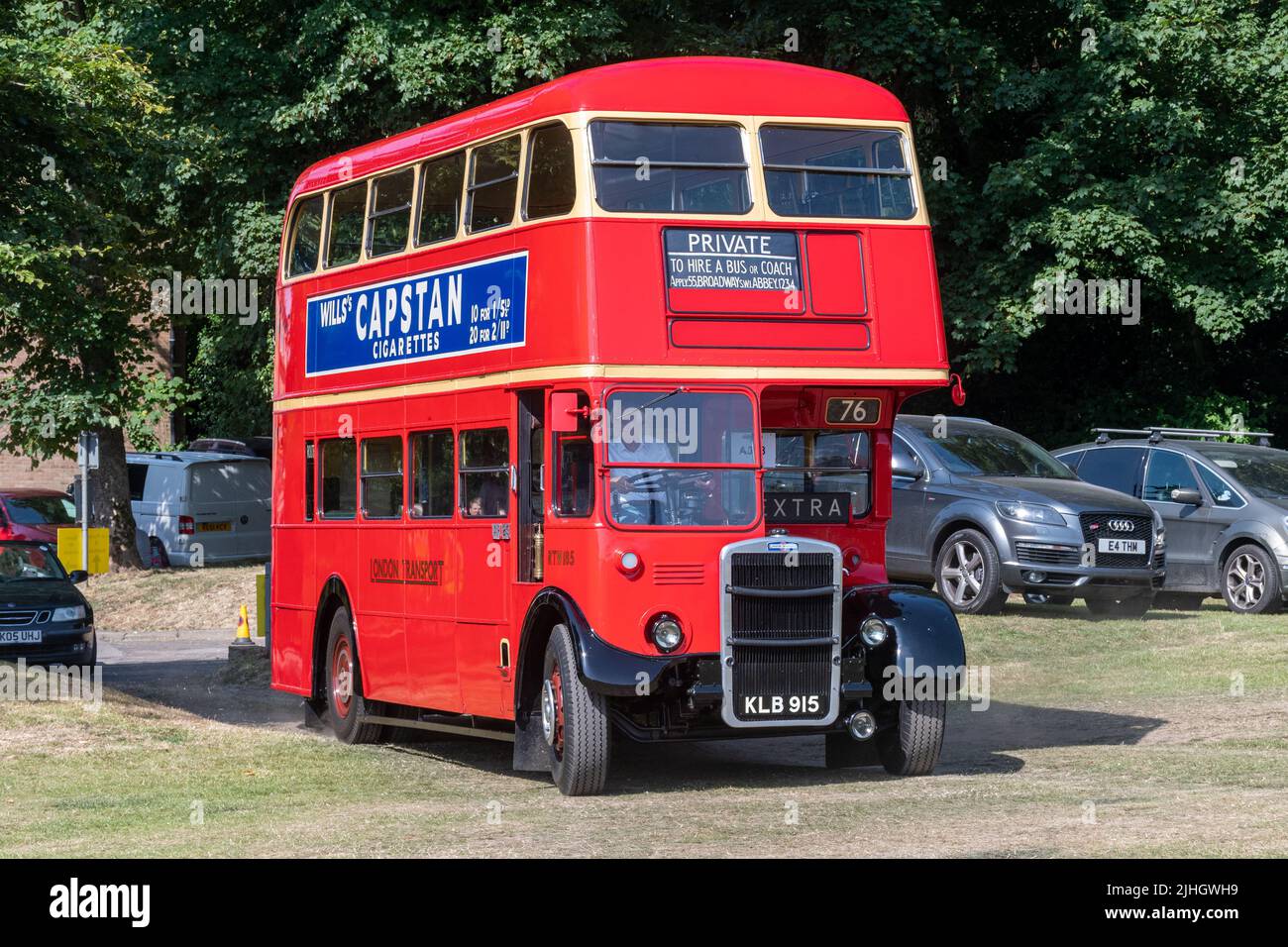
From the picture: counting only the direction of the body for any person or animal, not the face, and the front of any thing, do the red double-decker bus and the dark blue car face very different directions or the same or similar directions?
same or similar directions

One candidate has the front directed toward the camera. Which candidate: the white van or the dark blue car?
the dark blue car

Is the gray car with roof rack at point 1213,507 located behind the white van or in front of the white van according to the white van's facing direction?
behind

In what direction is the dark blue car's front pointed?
toward the camera

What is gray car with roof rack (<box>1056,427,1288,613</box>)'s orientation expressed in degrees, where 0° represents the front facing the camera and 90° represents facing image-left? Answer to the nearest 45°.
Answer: approximately 315°

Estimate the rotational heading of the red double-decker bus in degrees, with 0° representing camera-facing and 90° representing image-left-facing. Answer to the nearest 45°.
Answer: approximately 315°

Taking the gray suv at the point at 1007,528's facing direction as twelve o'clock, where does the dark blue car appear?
The dark blue car is roughly at 4 o'clock from the gray suv.

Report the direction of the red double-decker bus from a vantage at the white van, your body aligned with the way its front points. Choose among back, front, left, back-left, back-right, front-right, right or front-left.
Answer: back-left

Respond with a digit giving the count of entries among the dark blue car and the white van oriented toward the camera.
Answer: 1

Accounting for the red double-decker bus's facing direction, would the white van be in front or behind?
behind

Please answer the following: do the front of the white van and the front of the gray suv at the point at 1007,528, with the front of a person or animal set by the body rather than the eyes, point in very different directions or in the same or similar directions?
very different directions

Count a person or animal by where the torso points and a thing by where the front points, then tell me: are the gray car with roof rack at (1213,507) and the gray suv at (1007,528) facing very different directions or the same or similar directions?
same or similar directions
